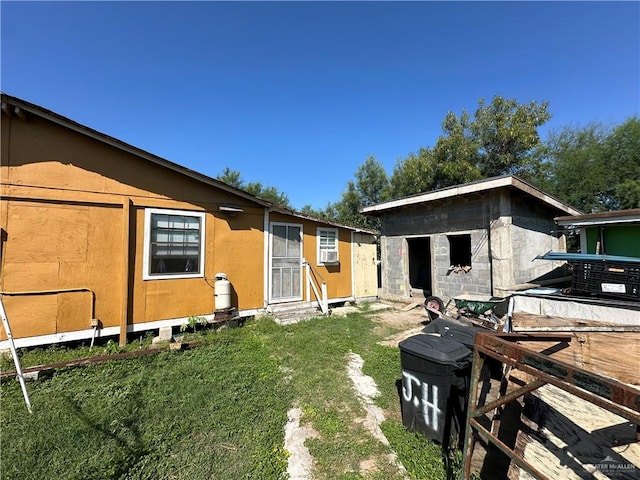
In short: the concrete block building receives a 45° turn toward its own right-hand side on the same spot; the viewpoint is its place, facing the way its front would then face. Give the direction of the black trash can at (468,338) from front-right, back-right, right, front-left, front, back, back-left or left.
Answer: left

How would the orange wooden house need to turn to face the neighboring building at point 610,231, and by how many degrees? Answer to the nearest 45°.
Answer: approximately 45° to its left

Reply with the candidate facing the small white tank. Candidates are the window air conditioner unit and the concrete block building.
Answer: the concrete block building

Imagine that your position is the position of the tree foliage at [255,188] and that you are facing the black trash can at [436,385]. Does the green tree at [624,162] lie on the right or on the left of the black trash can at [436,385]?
left

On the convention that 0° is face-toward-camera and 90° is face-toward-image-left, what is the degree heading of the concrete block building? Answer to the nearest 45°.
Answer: approximately 45°

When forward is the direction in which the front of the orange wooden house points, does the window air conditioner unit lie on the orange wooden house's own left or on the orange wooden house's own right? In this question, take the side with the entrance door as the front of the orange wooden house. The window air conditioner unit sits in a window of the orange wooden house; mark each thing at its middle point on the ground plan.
on the orange wooden house's own left
